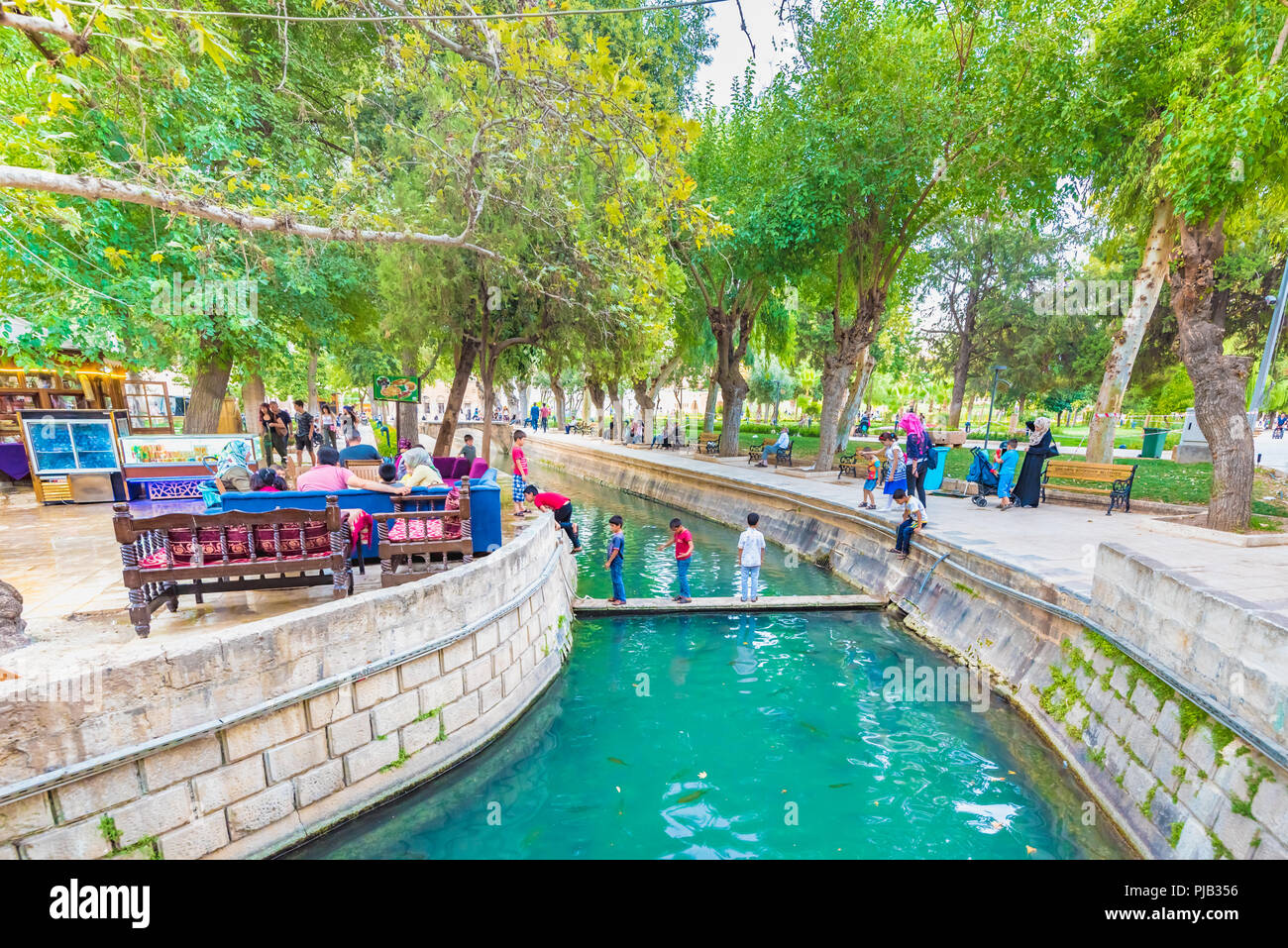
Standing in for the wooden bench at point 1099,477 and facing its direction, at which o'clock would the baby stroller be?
The baby stroller is roughly at 1 o'clock from the wooden bench.

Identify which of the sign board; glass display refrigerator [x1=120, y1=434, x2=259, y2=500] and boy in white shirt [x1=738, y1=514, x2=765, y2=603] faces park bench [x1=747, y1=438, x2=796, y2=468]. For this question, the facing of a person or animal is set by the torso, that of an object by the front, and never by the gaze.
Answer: the boy in white shirt

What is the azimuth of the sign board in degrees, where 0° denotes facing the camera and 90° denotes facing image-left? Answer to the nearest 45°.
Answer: approximately 0°

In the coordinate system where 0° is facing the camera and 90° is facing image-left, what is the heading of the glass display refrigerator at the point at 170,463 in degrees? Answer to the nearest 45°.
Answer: approximately 0°

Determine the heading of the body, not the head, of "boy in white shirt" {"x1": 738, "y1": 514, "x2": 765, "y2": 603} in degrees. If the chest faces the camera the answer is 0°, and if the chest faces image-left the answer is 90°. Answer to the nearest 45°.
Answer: approximately 180°

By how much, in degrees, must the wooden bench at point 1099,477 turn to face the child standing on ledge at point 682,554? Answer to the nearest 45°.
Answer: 0° — it already faces them

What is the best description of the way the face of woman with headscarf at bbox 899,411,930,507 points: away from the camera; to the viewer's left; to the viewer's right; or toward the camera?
to the viewer's left

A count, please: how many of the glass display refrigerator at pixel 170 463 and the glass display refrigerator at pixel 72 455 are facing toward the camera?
2
